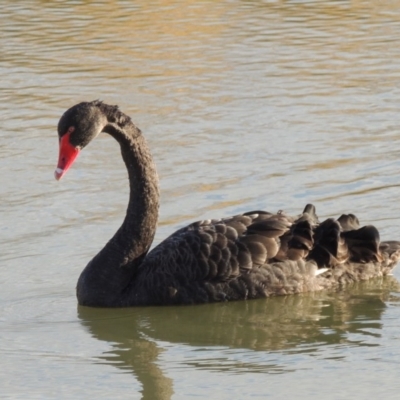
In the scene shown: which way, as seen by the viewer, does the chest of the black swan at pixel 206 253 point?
to the viewer's left
